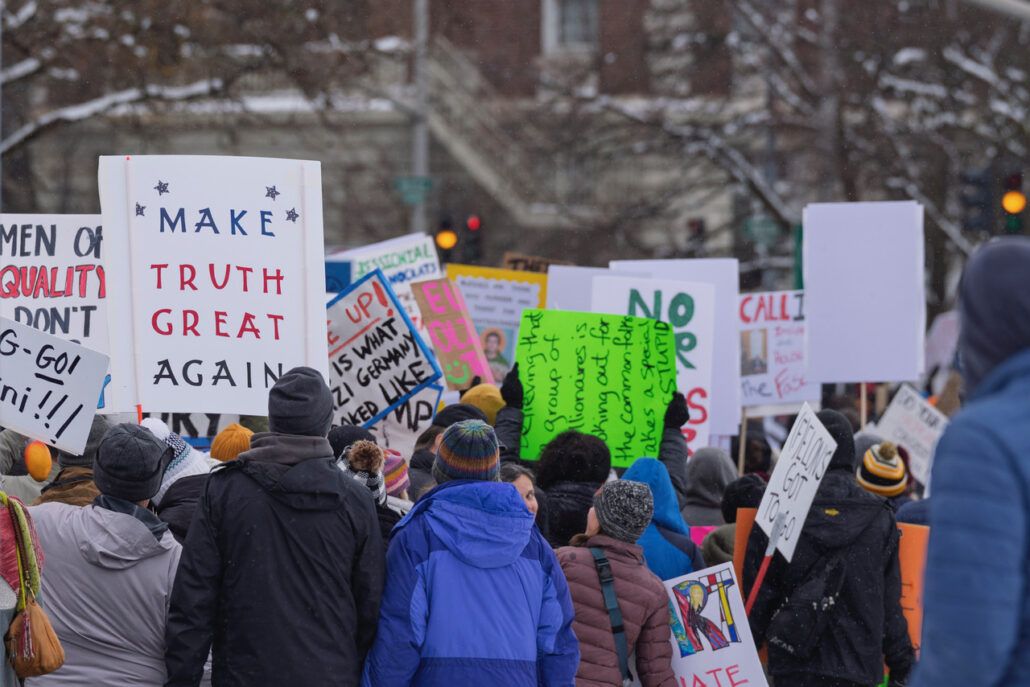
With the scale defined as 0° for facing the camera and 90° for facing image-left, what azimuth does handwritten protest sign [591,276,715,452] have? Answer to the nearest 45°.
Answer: approximately 0°

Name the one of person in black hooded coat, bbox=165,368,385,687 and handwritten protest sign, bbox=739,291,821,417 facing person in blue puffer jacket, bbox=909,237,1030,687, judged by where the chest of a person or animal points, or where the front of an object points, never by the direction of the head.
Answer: the handwritten protest sign

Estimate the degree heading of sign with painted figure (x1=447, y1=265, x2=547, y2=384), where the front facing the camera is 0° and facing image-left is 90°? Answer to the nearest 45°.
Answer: approximately 0°

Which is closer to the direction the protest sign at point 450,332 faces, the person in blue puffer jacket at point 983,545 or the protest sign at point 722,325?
the person in blue puffer jacket

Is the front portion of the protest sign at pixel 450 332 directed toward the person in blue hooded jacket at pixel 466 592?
yes

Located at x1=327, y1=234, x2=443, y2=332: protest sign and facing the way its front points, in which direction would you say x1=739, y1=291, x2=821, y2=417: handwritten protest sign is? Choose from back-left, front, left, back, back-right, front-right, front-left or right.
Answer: left

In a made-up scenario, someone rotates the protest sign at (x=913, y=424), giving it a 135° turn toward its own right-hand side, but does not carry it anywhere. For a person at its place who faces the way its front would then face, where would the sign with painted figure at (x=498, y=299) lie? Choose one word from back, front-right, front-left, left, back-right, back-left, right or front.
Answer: front-left

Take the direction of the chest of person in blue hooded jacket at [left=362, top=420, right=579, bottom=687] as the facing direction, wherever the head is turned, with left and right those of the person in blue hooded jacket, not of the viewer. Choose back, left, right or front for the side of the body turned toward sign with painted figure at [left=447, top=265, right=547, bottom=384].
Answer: front

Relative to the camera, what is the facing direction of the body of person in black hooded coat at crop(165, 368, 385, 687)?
away from the camera

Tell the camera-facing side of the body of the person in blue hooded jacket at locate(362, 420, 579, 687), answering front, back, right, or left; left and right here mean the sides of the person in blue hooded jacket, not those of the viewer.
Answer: back

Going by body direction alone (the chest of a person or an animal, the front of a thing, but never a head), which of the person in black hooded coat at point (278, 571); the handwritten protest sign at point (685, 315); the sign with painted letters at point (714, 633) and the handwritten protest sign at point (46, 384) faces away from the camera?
the person in black hooded coat

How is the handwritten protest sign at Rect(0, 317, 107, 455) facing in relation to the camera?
toward the camera

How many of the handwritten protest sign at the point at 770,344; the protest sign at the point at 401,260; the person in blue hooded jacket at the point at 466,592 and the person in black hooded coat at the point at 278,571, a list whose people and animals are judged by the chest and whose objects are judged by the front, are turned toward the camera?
2

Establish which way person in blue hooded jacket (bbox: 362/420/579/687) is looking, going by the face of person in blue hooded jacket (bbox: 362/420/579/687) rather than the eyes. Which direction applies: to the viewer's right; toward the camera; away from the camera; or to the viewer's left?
away from the camera

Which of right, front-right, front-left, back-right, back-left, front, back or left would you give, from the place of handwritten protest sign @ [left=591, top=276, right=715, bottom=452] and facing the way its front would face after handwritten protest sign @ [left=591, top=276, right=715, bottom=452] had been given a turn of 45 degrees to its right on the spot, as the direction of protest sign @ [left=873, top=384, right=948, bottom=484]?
back
